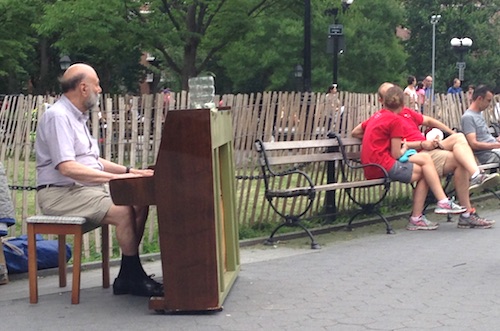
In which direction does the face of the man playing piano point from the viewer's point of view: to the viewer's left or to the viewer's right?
to the viewer's right

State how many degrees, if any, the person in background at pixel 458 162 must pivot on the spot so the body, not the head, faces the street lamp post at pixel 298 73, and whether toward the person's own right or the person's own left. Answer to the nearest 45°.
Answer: approximately 135° to the person's own left

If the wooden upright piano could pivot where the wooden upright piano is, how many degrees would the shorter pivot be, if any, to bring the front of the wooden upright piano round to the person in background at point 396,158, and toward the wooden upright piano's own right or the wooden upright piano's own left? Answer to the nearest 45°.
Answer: approximately 135° to the wooden upright piano's own right

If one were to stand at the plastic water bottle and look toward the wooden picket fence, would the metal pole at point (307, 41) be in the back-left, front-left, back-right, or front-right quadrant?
front-right

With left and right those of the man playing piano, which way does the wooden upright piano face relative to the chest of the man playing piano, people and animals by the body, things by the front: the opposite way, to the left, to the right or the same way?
the opposite way

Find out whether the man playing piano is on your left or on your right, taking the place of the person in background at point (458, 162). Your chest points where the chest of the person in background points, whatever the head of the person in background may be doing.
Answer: on your right

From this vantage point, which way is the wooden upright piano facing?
to the viewer's left

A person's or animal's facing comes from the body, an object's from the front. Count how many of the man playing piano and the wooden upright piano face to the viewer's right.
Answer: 1

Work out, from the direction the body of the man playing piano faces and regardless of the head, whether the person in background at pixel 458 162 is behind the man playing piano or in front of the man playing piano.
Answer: in front

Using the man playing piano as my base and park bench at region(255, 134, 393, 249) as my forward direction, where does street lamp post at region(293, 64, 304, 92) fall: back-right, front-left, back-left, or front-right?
front-left

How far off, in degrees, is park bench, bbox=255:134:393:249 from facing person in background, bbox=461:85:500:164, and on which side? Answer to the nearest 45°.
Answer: approximately 90° to its left

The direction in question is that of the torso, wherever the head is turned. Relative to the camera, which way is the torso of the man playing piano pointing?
to the viewer's right

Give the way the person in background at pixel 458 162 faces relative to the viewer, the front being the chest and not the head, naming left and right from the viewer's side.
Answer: facing the viewer and to the right of the viewer
